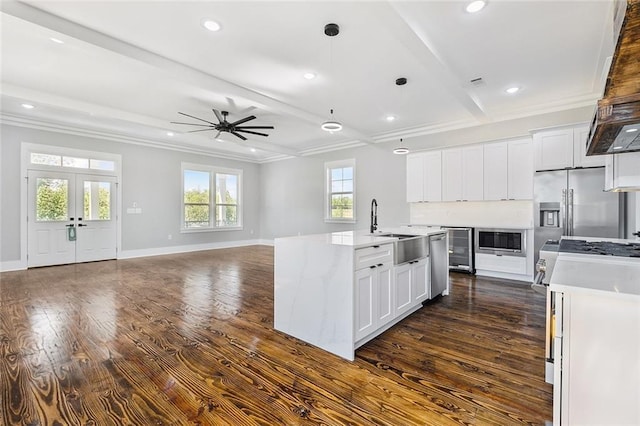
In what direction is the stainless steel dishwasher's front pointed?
to the viewer's right

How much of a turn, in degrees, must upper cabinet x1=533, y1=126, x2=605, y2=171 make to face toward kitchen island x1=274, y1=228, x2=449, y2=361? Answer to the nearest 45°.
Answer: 0° — it already faces it

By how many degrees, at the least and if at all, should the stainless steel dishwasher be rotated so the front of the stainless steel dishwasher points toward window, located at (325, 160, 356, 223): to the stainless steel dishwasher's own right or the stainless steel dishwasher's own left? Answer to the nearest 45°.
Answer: approximately 135° to the stainless steel dishwasher's own left

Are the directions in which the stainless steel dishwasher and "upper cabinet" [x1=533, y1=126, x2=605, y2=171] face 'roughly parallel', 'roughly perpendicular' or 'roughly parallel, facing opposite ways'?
roughly perpendicular

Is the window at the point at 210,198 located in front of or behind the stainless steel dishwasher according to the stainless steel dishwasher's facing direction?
behind

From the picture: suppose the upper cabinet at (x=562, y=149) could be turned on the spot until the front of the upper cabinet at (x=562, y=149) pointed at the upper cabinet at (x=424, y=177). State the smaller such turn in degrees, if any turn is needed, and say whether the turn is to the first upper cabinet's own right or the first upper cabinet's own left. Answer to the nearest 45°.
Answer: approximately 90° to the first upper cabinet's own right

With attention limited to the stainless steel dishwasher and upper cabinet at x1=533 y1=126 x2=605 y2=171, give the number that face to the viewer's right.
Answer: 1

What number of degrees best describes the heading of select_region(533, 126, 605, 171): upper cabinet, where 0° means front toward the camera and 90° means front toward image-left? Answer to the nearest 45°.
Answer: approximately 0°

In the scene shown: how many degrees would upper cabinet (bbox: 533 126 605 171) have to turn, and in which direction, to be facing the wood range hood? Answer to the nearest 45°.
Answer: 0° — it already faces it

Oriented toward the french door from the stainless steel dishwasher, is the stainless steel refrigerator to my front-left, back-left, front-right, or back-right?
back-right

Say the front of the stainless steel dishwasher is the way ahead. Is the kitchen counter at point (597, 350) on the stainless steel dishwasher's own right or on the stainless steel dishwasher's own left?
on the stainless steel dishwasher's own right
